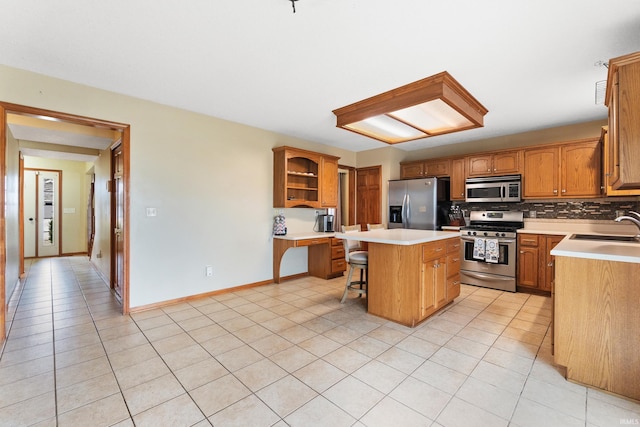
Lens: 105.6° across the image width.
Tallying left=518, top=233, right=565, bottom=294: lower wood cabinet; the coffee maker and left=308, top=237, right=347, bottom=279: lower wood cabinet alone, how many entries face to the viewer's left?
0

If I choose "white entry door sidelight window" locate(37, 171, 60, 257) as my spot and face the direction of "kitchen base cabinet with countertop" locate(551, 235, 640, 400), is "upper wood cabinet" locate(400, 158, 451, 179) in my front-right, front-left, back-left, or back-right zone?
front-left

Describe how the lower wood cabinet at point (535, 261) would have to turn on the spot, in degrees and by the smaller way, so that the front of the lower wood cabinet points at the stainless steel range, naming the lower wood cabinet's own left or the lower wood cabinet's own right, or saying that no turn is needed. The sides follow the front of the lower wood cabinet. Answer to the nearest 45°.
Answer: approximately 90° to the lower wood cabinet's own right

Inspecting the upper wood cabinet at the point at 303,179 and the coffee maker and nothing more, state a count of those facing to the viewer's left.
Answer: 0

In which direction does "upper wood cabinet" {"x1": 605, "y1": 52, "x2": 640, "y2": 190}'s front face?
to the viewer's left

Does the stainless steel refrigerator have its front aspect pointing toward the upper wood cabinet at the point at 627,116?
no

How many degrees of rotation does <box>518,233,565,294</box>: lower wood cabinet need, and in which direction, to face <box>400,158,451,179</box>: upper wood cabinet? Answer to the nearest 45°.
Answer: approximately 90° to its right

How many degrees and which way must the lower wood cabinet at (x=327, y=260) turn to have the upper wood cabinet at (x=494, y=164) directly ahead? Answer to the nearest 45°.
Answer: approximately 45° to its left

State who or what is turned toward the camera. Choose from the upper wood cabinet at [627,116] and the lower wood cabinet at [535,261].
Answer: the lower wood cabinet

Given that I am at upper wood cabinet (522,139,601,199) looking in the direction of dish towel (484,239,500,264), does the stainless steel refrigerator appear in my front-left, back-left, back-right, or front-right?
front-right

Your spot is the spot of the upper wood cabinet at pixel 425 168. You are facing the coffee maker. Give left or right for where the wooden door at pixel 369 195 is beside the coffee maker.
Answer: right

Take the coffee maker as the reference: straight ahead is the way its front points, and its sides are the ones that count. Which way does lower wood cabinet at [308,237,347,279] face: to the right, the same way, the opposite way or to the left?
the same way

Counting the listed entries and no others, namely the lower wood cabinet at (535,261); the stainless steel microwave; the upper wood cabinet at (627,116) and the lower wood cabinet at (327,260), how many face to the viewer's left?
1

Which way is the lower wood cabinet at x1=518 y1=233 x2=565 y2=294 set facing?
toward the camera

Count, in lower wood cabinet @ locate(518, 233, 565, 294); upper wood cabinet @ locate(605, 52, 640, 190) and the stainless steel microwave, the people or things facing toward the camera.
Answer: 2

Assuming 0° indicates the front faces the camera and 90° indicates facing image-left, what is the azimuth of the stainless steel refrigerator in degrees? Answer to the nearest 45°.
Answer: approximately 45°

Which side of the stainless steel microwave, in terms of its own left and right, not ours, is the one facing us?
front

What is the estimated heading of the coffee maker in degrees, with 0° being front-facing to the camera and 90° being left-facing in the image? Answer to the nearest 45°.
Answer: approximately 315°
